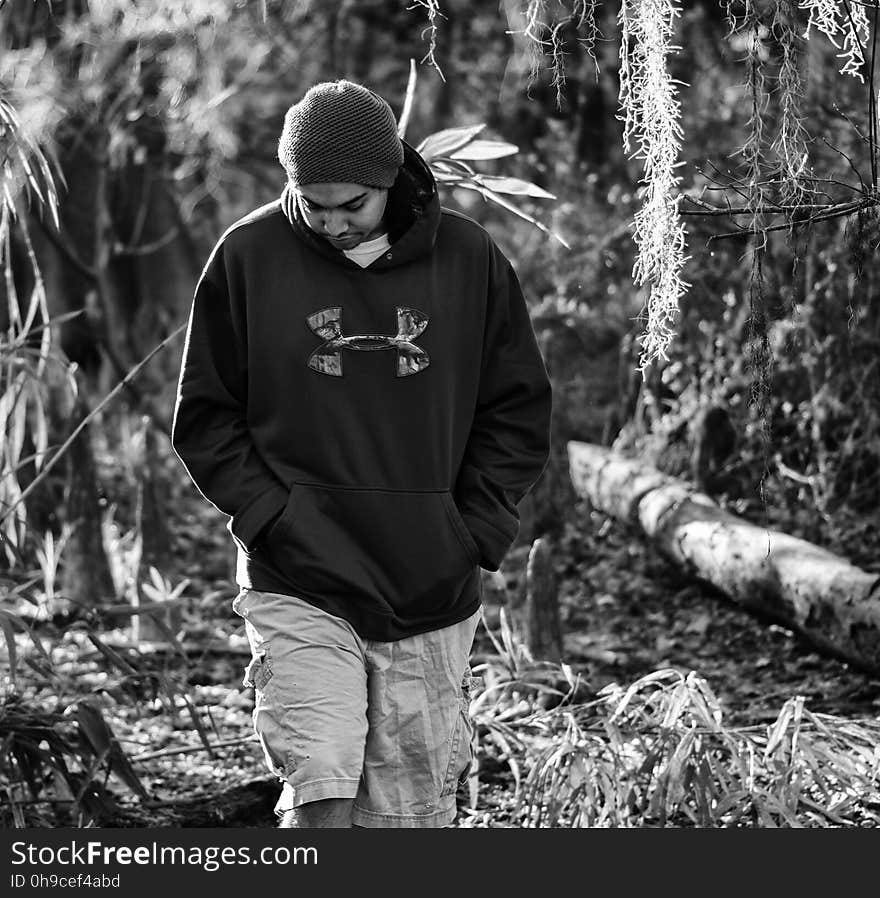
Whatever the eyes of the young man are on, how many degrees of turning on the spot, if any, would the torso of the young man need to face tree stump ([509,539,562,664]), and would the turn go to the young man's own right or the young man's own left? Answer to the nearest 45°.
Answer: approximately 180°

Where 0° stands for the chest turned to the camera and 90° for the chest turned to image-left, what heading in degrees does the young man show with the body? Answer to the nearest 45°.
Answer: approximately 0°

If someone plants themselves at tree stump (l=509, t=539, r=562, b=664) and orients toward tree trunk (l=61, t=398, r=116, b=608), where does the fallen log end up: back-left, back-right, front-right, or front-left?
back-right

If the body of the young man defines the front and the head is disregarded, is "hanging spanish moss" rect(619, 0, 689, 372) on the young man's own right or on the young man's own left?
on the young man's own left

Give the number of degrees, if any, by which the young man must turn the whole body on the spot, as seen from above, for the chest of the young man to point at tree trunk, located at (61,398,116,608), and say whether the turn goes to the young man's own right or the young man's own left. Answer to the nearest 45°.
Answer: approximately 180°

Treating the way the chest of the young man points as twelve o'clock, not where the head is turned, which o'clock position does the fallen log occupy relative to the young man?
The fallen log is roughly at 7 o'clock from the young man.
